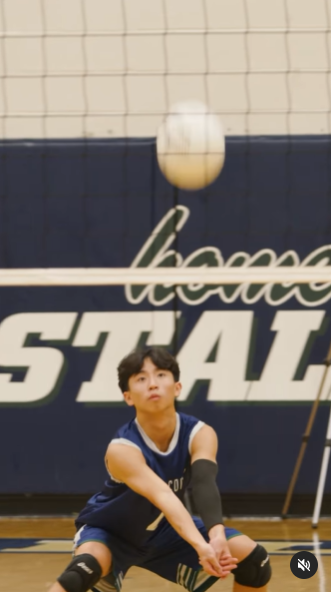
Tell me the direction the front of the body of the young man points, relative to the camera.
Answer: toward the camera

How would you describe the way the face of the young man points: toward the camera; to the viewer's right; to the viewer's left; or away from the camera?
toward the camera

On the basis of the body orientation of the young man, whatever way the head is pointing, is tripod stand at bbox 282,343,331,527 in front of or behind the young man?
behind
